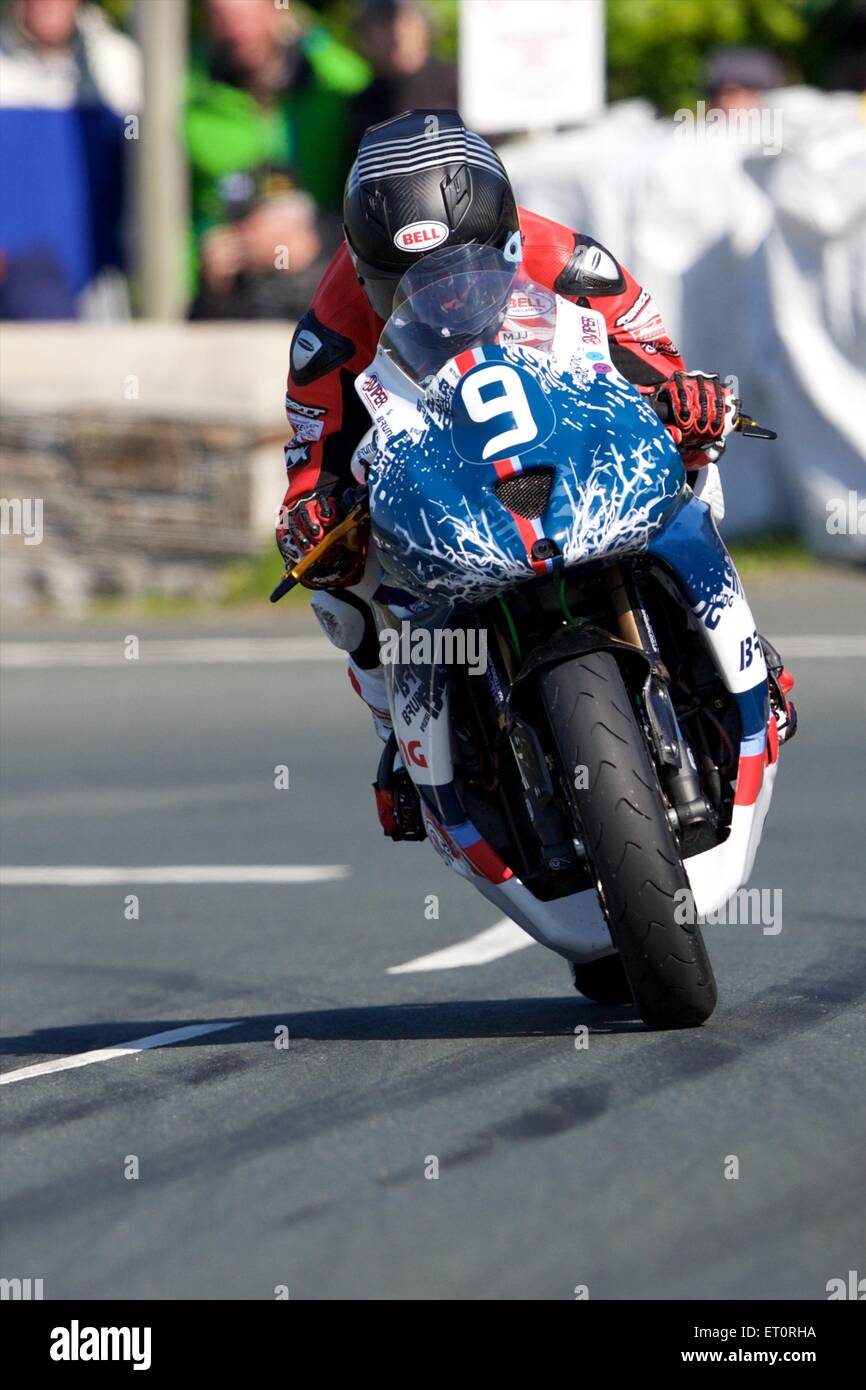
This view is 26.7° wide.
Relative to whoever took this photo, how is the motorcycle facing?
facing the viewer

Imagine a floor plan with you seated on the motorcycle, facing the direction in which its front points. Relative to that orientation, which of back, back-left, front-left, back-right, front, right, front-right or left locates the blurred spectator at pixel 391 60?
back

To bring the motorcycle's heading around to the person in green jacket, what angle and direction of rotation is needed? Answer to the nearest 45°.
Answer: approximately 180°

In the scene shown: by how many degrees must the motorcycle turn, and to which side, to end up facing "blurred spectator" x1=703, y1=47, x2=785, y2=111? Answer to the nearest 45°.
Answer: approximately 180°

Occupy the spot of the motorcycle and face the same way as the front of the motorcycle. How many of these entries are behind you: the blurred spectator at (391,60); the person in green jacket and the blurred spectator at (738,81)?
3

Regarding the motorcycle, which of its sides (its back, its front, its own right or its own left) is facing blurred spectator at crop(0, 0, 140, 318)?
back
